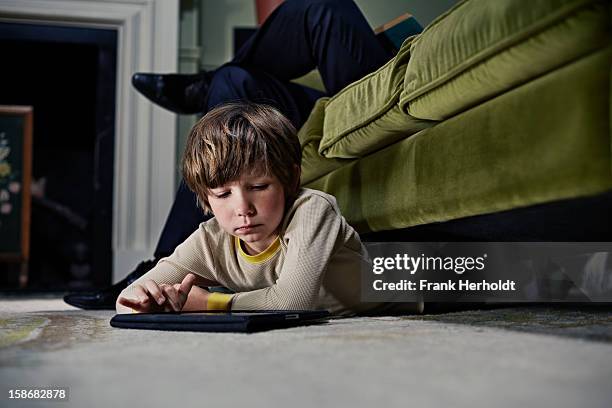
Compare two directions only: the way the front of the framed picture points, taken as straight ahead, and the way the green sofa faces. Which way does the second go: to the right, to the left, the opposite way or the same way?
to the right

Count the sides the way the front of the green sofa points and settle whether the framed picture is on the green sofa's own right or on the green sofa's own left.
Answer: on the green sofa's own right

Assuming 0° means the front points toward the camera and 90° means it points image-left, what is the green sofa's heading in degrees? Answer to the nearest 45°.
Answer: approximately 45°

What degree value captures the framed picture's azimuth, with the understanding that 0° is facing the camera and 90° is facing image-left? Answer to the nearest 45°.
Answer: approximately 0°

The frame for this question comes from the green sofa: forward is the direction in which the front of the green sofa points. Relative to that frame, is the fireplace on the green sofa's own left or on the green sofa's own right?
on the green sofa's own right
